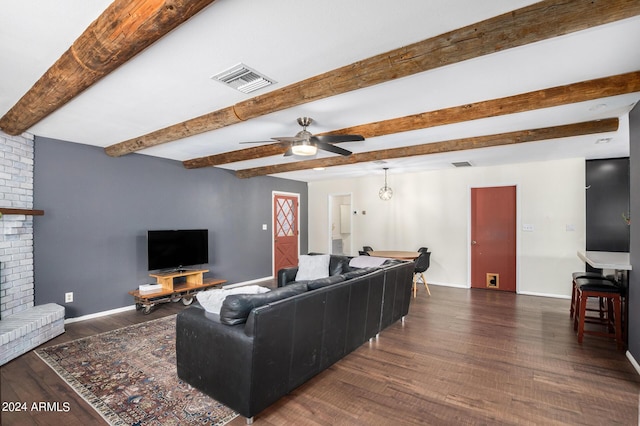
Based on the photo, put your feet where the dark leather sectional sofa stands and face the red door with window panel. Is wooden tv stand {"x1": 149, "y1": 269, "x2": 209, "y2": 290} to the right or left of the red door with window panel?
left

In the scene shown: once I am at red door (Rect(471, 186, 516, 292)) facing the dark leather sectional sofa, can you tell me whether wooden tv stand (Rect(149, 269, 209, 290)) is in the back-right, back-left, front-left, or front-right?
front-right

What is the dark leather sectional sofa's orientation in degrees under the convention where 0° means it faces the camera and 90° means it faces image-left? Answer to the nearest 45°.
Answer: approximately 135°

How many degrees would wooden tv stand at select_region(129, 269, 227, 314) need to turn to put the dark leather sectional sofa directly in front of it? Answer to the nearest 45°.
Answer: approximately 45° to its right

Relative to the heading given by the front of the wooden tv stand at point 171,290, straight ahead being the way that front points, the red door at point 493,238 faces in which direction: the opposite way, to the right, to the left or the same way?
to the right

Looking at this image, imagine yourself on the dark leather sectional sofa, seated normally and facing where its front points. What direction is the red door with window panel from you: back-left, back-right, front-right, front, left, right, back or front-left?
front-right

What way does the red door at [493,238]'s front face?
toward the camera

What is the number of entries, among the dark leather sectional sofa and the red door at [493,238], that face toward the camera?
1

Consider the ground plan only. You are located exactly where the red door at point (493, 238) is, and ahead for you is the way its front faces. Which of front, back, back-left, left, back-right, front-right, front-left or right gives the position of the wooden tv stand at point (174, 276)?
front-right

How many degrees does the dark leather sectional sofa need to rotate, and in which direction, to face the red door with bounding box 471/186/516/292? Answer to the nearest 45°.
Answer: approximately 90° to its right

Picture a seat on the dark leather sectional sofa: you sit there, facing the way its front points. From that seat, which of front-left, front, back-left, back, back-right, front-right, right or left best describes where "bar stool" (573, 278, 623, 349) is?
back-right

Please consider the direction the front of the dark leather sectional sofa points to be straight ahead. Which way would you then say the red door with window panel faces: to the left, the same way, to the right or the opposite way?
the opposite way

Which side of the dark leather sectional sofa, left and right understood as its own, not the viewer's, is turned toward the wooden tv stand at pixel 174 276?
front

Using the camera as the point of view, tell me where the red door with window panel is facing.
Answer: facing the viewer and to the right of the viewer
